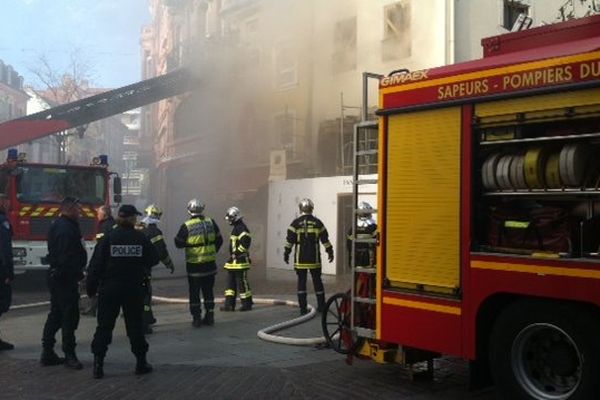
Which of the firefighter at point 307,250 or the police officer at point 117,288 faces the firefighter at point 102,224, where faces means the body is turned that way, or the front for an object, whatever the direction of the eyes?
the police officer at point 117,288

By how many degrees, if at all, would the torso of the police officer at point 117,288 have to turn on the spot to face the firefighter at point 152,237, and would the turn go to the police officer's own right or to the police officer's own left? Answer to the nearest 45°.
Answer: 0° — they already face them

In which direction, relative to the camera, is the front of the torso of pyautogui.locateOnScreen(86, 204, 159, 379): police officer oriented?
away from the camera
